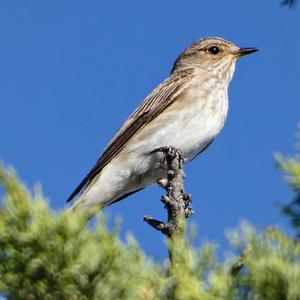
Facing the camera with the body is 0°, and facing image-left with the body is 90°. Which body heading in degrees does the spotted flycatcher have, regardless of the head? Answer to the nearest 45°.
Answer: approximately 270°
